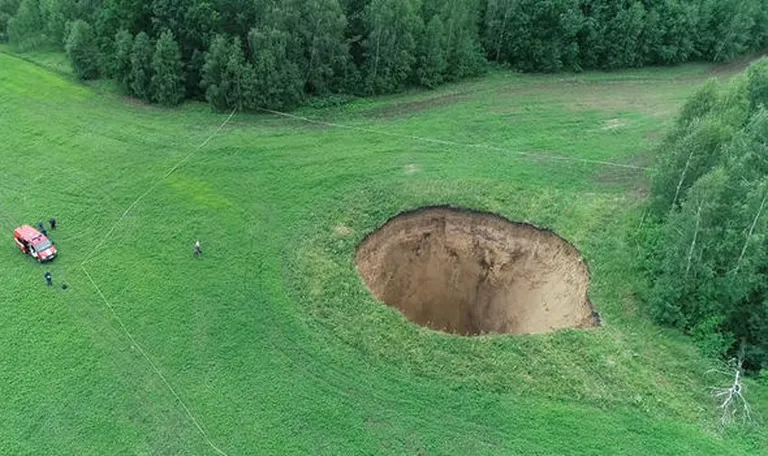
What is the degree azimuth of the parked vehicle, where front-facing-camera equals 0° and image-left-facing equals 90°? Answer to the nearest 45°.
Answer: approximately 315°

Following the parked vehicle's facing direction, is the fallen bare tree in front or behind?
in front
